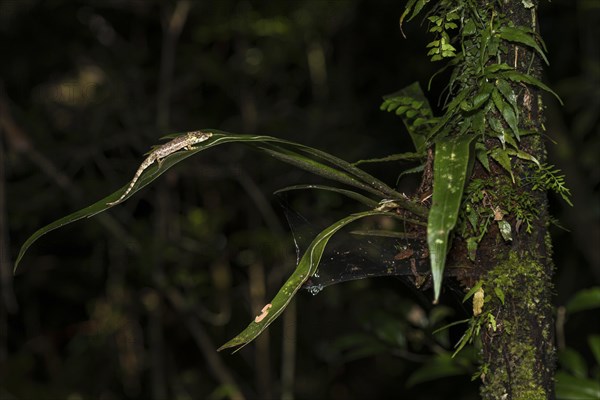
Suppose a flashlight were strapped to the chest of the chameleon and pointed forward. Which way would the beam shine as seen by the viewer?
to the viewer's right
